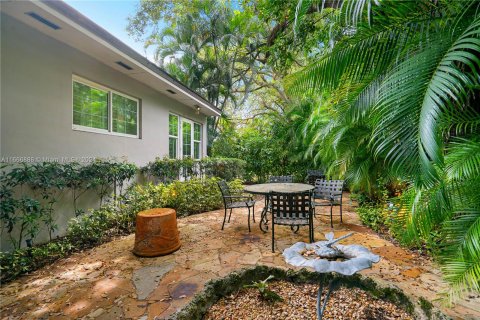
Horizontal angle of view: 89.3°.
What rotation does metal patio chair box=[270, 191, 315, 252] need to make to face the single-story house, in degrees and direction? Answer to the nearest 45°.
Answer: approximately 90° to its left

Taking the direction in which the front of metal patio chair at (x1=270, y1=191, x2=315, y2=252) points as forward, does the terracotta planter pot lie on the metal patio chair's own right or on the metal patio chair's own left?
on the metal patio chair's own left

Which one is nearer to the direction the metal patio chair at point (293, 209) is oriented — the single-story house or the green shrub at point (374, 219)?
the green shrub

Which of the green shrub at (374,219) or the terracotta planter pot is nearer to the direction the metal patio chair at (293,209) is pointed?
the green shrub

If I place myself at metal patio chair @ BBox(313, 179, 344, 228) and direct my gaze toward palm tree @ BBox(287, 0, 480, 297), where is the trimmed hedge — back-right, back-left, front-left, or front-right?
back-right

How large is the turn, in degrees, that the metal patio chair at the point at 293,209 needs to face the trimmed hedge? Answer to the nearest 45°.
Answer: approximately 45° to its left

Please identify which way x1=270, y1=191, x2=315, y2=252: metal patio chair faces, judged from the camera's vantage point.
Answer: facing away from the viewer

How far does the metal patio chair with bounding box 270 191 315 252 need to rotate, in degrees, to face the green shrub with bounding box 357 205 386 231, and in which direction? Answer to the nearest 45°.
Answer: approximately 45° to its right

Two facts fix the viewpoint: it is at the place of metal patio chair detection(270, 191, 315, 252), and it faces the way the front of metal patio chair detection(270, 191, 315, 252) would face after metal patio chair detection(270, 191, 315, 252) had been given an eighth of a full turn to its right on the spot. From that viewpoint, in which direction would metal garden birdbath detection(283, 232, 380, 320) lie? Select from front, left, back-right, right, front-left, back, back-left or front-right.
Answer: back-right
